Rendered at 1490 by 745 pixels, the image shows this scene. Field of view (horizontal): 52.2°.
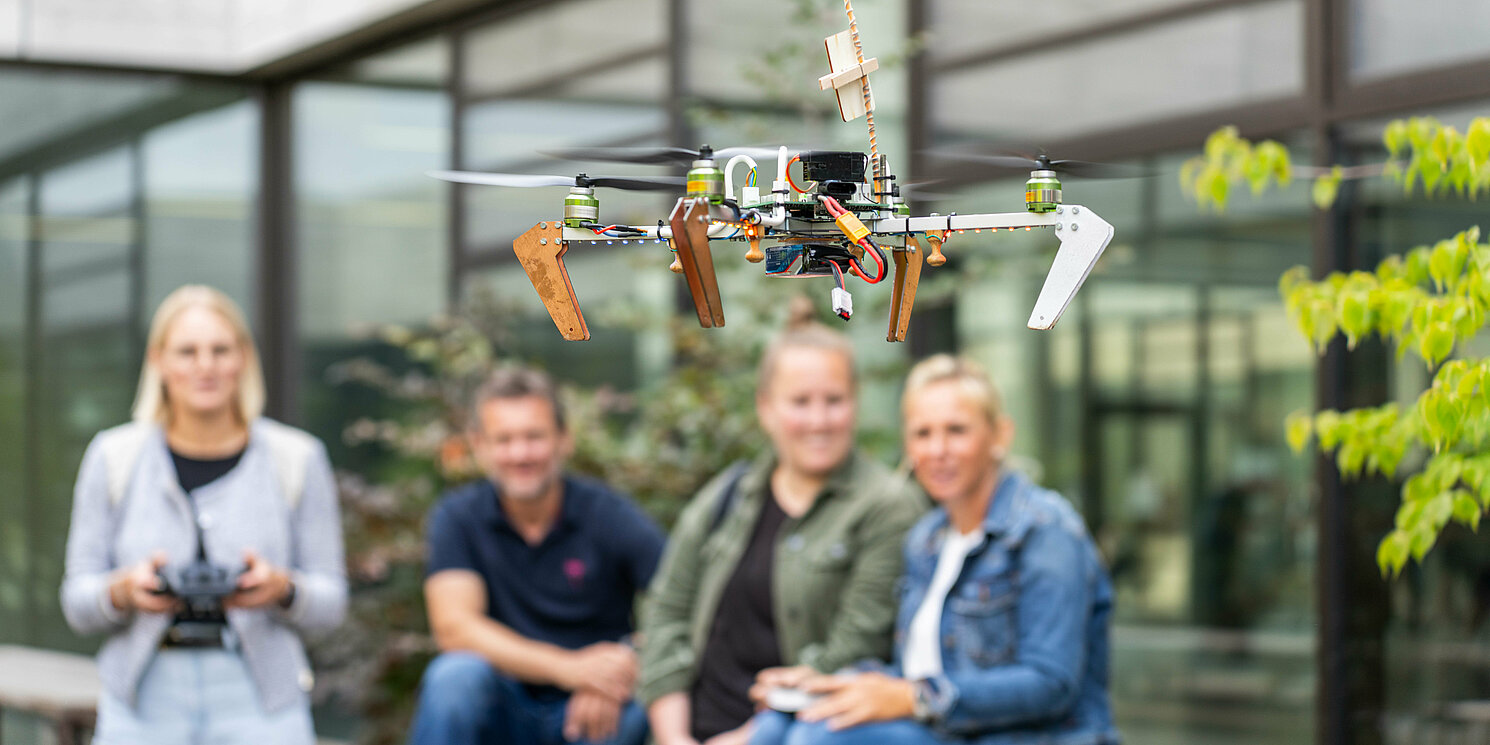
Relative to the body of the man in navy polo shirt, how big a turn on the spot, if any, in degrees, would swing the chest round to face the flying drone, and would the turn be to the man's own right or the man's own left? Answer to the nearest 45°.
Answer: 0° — they already face it

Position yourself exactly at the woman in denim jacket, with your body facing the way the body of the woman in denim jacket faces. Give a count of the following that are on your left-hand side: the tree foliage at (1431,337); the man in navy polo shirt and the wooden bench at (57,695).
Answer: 1

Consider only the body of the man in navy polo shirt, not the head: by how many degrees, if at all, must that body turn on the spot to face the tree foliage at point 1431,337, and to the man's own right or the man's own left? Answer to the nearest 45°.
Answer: approximately 45° to the man's own left

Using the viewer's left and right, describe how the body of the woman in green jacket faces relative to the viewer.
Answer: facing the viewer

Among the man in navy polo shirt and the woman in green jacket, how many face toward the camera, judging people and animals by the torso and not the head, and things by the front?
2

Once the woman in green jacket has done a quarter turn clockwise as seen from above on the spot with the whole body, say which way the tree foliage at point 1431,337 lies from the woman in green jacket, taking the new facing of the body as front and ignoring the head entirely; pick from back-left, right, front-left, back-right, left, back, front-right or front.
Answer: back-left

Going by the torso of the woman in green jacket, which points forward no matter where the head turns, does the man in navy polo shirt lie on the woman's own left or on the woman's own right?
on the woman's own right

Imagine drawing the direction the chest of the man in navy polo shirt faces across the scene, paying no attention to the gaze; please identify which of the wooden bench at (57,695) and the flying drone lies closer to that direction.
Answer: the flying drone

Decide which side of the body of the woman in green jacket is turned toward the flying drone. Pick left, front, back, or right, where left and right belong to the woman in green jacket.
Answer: front

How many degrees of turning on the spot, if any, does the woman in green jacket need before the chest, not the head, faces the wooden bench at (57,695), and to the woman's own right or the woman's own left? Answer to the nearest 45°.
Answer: approximately 90° to the woman's own right

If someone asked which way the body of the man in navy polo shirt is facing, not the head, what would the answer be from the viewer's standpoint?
toward the camera

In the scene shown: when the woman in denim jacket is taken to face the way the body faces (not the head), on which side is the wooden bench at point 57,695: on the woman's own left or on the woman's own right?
on the woman's own right

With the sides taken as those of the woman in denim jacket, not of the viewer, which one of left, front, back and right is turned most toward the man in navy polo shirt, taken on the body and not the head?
right

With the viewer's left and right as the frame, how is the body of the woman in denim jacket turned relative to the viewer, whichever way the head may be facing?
facing the viewer and to the left of the viewer
